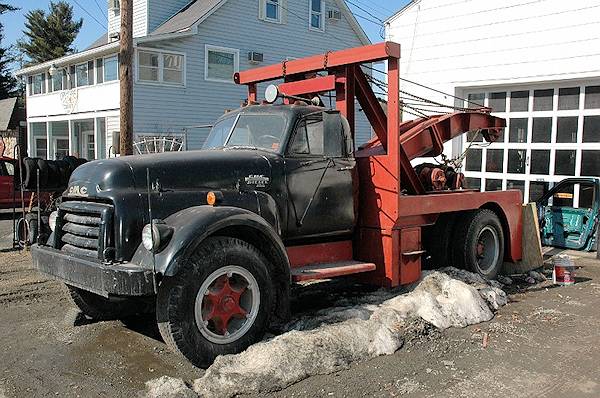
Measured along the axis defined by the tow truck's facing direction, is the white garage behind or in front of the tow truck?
behind

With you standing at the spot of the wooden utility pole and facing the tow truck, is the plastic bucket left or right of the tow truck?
left

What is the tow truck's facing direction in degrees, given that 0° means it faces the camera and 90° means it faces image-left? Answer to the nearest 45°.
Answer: approximately 45°

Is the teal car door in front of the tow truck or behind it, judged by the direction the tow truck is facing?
behind
